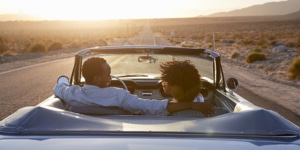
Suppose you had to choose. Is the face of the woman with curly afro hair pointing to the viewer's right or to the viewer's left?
to the viewer's left

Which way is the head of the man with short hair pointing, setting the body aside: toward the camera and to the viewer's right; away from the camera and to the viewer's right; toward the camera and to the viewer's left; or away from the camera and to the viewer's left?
away from the camera and to the viewer's right

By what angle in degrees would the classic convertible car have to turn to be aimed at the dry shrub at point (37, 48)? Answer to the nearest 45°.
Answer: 0° — it already faces it

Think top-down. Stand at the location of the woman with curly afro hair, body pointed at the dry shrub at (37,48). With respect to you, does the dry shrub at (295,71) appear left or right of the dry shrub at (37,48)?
right

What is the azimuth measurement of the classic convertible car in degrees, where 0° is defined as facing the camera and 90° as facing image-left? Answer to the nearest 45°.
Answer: approximately 180°
